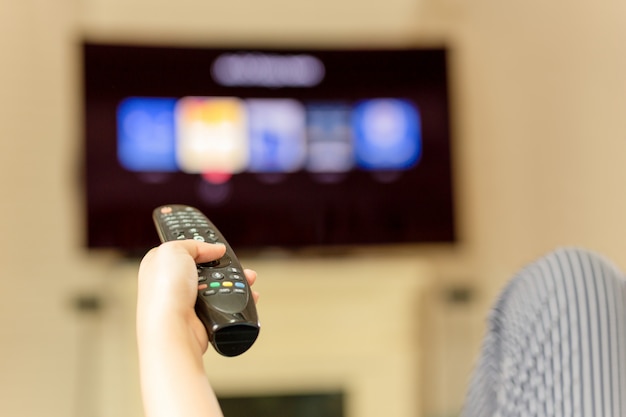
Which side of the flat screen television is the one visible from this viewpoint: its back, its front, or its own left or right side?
front
